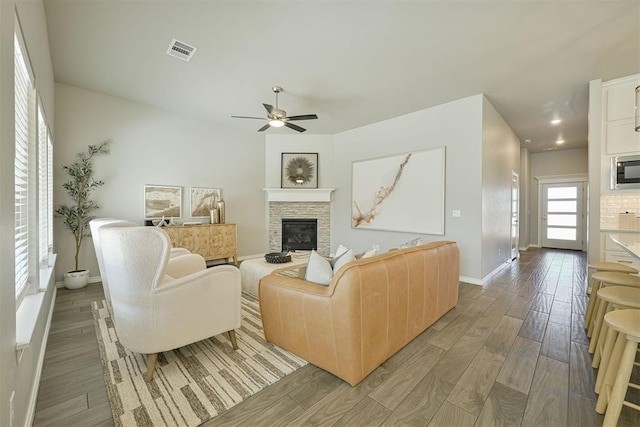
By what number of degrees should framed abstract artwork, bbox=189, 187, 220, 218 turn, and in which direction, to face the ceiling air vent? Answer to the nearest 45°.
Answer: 0° — it already faces it

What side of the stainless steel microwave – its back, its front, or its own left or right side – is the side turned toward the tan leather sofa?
front

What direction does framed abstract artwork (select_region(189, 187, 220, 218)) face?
toward the camera

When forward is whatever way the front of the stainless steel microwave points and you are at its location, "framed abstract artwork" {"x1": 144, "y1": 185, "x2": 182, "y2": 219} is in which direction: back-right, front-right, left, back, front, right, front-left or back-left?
front-right

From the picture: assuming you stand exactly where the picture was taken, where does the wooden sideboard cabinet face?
facing the viewer

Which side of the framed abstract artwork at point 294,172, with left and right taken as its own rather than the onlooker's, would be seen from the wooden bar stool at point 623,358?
front

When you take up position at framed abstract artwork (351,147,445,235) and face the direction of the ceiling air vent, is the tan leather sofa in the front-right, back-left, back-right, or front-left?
front-left

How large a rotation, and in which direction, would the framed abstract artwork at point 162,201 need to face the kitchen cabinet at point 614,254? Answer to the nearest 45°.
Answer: approximately 45° to its left

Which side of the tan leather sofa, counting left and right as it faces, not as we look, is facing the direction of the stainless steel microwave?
right

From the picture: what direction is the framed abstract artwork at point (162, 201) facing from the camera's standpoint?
toward the camera

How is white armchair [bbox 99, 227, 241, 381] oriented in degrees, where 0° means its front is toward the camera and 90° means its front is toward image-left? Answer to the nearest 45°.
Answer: approximately 225°

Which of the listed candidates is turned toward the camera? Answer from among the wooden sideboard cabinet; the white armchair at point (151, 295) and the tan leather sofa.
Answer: the wooden sideboard cabinet

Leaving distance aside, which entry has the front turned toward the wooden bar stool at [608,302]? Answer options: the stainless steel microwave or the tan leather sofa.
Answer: the stainless steel microwave

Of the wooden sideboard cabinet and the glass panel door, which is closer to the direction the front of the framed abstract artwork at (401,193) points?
the wooden sideboard cabinet

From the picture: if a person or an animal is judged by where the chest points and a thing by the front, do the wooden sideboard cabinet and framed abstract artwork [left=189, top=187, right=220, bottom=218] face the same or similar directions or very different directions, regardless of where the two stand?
same or similar directions

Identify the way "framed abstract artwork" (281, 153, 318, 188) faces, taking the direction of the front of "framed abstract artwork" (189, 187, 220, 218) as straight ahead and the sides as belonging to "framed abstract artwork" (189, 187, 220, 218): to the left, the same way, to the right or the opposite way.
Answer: the same way

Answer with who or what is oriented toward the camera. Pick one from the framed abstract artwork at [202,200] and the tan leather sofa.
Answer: the framed abstract artwork
